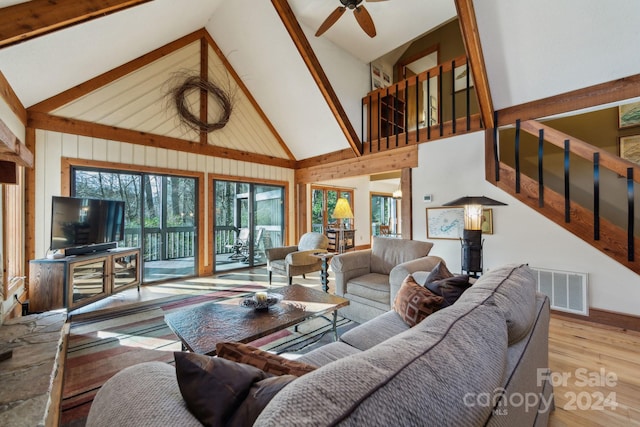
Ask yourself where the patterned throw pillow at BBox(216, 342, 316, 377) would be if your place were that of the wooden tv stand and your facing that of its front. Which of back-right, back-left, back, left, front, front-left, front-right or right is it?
front-right

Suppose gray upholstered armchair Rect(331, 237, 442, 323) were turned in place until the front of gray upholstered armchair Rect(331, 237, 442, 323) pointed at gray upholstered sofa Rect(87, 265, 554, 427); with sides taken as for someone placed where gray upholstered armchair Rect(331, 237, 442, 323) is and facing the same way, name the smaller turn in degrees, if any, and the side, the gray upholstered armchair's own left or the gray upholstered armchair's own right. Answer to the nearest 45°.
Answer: approximately 45° to the gray upholstered armchair's own left

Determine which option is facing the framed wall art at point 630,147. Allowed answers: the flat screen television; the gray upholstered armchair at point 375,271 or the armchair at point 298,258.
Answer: the flat screen television

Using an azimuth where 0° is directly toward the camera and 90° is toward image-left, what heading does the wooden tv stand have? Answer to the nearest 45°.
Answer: approximately 315°

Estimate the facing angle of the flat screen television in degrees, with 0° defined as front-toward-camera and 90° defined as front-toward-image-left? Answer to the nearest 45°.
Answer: approximately 315°

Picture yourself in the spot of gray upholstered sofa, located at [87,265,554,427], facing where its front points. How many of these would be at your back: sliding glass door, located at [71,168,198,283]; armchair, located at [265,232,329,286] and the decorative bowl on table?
0

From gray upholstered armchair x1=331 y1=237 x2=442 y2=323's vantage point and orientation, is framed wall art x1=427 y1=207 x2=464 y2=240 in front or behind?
behind

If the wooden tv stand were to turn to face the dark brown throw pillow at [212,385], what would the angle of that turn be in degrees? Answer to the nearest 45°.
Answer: approximately 45° to its right

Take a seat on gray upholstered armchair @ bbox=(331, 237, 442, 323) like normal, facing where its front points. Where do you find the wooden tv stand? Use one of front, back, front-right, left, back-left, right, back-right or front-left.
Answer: front-right

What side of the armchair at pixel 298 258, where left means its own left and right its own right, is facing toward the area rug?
front

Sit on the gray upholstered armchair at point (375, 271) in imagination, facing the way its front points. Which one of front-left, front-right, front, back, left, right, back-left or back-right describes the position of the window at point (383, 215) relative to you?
back-right

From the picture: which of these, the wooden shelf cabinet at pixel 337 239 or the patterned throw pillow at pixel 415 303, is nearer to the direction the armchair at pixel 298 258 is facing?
the patterned throw pillow

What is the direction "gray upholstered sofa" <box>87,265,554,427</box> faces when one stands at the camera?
facing away from the viewer and to the left of the viewer

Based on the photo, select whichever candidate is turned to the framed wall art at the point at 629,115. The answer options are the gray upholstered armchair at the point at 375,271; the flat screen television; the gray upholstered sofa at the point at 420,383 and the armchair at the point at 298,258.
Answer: the flat screen television

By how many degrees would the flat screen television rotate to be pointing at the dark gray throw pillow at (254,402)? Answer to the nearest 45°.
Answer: approximately 45° to its right

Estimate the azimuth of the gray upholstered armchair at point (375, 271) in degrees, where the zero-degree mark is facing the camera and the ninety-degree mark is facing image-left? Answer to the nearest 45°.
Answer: approximately 45°

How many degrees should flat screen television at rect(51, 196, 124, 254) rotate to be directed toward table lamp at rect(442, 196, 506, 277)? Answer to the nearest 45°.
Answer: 0° — it already faces it

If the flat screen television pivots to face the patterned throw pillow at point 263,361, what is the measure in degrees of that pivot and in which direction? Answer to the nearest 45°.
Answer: approximately 45° to its right
